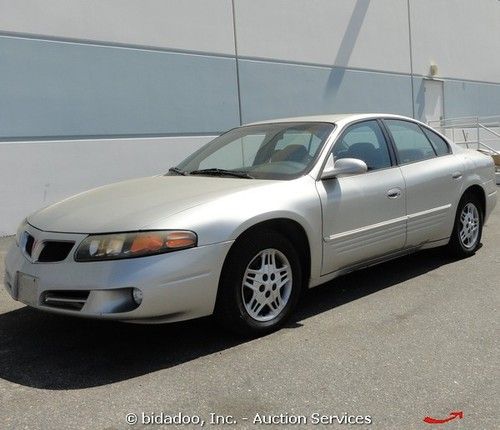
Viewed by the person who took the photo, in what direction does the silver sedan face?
facing the viewer and to the left of the viewer

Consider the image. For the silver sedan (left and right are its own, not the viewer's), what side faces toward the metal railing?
back
